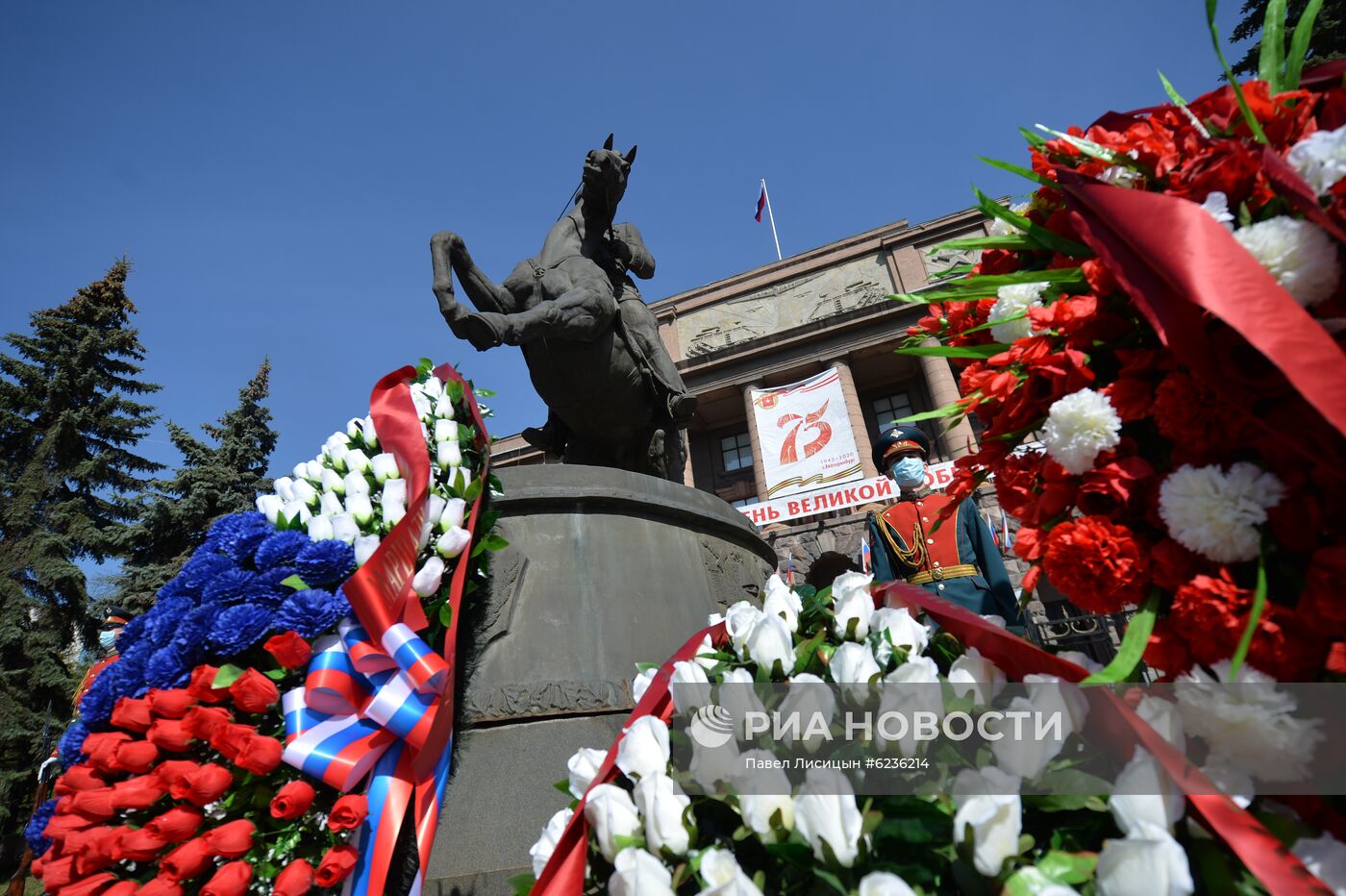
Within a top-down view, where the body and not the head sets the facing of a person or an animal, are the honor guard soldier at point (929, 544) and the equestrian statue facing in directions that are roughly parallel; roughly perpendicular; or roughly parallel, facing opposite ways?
roughly parallel

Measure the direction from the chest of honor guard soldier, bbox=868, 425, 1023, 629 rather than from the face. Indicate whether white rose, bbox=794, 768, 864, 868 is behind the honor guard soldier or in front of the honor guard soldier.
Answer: in front

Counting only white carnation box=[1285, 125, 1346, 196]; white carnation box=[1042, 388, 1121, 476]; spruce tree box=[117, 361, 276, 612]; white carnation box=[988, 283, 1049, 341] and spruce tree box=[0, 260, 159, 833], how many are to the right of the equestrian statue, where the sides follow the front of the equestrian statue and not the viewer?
2

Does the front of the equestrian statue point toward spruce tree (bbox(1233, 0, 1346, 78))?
no

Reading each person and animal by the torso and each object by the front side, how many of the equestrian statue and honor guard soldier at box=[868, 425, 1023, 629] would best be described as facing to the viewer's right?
0

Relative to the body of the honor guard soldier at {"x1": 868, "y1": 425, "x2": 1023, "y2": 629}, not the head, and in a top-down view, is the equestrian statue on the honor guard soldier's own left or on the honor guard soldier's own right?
on the honor guard soldier's own right

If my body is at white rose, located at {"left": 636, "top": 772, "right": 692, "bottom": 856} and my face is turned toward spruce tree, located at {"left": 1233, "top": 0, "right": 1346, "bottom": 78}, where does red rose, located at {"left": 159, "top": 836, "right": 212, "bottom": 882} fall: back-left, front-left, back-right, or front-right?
back-left

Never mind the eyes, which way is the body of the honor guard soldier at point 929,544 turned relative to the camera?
toward the camera

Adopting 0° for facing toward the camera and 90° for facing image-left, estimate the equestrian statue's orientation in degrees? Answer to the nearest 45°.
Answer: approximately 45°

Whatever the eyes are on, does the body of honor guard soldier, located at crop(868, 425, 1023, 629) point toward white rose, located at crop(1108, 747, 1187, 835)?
yes

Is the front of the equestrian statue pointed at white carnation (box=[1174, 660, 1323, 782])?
no

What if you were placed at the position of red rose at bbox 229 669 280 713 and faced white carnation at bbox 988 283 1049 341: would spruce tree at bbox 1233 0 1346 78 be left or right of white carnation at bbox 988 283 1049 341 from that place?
left

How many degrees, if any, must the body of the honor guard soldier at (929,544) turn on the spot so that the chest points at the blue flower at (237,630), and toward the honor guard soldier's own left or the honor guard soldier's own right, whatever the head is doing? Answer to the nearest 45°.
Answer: approximately 45° to the honor guard soldier's own right
